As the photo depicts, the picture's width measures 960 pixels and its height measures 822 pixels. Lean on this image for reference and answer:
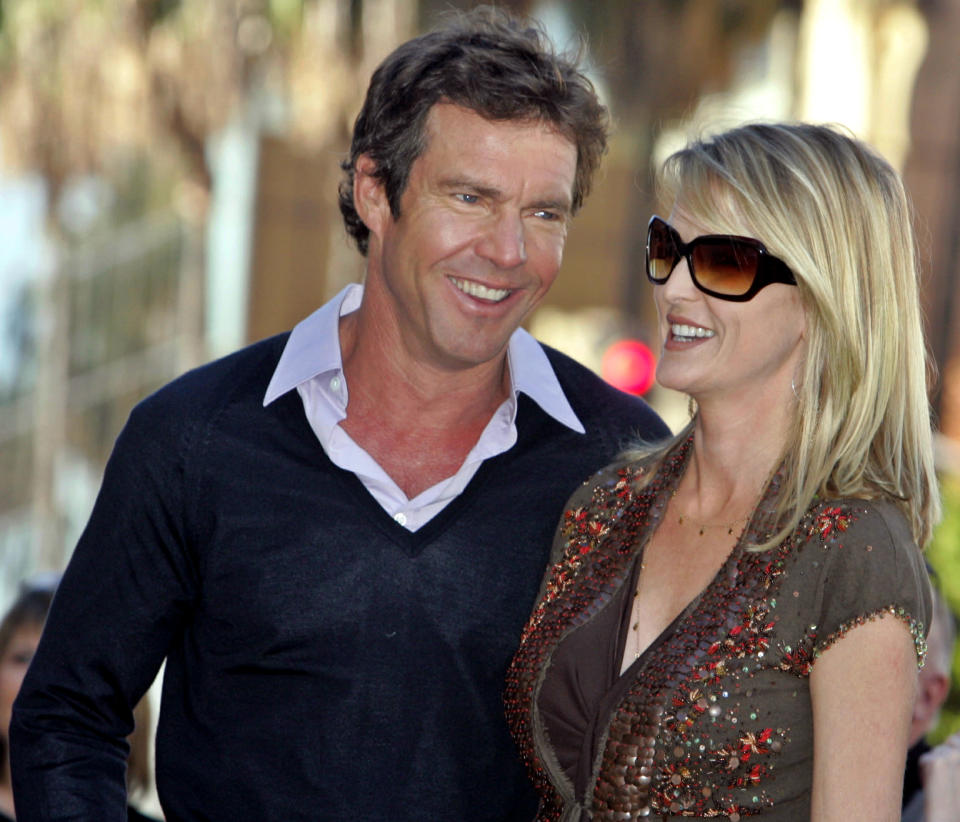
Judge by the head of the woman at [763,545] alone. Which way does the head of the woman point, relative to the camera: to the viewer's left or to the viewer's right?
to the viewer's left

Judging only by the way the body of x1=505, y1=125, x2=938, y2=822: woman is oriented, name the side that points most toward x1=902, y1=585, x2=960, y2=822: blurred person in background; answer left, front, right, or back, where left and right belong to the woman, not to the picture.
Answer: back

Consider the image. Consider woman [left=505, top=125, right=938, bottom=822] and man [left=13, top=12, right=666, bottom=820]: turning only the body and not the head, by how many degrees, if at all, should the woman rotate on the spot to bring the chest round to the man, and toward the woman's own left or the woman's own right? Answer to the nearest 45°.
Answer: approximately 45° to the woman's own right

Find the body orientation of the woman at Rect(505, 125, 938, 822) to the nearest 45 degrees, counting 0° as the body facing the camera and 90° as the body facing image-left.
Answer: approximately 45°

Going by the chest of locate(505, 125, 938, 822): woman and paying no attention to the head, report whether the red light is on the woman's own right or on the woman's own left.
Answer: on the woman's own right

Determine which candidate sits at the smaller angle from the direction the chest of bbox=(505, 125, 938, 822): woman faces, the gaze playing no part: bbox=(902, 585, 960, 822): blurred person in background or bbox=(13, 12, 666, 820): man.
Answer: the man

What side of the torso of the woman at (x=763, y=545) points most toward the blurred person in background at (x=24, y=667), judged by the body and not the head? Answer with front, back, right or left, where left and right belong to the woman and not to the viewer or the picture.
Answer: right

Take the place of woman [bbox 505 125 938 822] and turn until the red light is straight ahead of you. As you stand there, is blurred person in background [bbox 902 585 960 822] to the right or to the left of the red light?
right

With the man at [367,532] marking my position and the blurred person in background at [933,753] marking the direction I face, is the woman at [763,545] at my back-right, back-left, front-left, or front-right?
front-right

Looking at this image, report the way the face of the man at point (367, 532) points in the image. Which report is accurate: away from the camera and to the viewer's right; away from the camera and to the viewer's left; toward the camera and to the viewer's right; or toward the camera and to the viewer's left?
toward the camera and to the viewer's right
